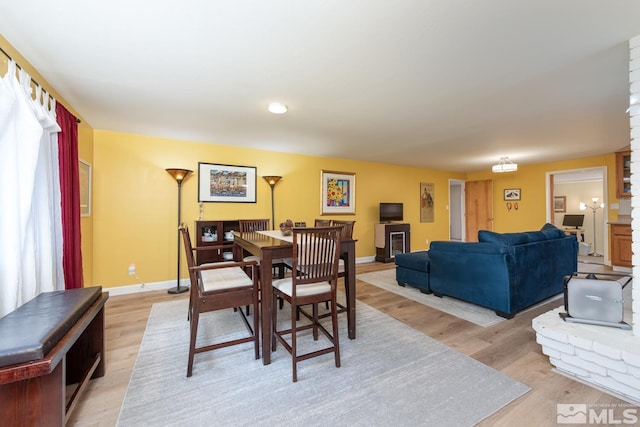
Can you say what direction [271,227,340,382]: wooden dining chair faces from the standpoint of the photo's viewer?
facing away from the viewer and to the left of the viewer

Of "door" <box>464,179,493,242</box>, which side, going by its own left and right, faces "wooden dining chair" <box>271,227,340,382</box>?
front

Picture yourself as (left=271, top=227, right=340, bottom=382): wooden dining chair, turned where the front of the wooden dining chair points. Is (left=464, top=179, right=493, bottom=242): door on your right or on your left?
on your right

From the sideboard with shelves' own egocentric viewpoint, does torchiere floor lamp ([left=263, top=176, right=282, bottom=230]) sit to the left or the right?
on its left

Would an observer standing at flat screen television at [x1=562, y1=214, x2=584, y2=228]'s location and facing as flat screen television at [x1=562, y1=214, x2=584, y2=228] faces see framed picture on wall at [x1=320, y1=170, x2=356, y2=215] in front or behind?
in front

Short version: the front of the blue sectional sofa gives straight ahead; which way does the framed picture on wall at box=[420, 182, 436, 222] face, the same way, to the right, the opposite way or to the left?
the opposite way

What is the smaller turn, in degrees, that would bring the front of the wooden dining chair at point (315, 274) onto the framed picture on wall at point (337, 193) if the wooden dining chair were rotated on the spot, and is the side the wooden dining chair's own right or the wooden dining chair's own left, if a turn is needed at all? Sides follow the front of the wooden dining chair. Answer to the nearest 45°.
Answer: approximately 45° to the wooden dining chair's own right

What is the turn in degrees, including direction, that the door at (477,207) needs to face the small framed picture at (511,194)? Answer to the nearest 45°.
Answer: approximately 45° to its left

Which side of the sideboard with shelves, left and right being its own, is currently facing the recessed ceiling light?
front

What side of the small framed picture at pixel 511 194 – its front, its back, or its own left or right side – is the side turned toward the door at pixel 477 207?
right
